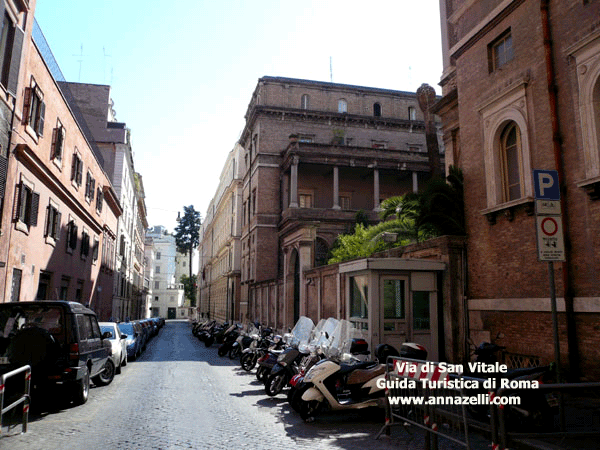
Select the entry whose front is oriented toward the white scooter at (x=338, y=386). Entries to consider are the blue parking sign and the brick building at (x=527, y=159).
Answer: the brick building

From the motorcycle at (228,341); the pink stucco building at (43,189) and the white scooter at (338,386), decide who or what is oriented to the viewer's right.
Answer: the pink stucco building

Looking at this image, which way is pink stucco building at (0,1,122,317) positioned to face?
to the viewer's right

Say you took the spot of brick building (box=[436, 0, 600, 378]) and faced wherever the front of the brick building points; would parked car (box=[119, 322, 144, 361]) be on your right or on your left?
on your right

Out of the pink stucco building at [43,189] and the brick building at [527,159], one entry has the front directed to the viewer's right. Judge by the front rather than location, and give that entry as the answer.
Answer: the pink stucco building at [43,189]

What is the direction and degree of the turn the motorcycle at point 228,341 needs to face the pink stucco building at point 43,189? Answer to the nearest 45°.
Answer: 0° — it already faces it

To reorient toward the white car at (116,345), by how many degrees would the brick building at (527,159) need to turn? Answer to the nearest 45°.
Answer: approximately 45° to its right
